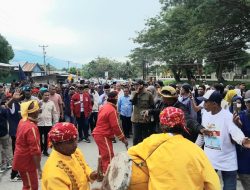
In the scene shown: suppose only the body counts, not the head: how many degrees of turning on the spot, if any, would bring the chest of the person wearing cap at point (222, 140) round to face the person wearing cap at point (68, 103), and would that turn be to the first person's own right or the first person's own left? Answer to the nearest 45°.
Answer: approximately 90° to the first person's own right

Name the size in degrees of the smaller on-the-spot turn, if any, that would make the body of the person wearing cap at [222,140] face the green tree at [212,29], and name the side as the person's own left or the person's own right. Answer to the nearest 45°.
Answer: approximately 135° to the person's own right

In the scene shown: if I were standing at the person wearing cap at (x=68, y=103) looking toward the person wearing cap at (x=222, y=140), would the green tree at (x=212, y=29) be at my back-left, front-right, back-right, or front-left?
back-left

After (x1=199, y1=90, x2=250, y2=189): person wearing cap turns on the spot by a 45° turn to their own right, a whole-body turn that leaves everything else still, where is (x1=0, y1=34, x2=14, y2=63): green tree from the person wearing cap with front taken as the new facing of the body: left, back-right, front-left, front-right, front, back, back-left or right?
front-right
